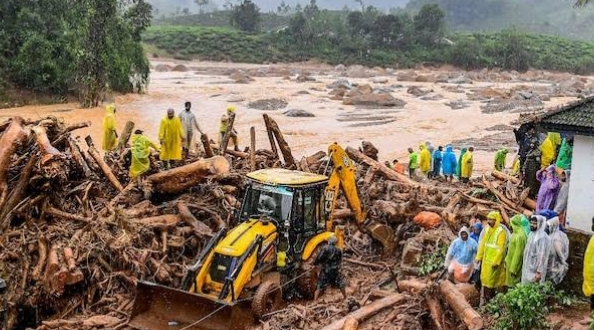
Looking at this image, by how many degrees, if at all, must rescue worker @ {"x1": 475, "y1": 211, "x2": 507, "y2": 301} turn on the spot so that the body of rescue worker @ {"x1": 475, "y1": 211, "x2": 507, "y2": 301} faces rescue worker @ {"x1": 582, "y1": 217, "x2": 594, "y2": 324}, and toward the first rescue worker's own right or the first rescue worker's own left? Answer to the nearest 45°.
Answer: approximately 90° to the first rescue worker's own left

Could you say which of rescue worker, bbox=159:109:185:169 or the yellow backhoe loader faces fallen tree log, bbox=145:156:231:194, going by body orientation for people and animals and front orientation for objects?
the rescue worker

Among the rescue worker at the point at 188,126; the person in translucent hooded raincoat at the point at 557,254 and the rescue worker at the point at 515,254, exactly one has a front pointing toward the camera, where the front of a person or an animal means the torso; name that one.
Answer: the rescue worker at the point at 188,126

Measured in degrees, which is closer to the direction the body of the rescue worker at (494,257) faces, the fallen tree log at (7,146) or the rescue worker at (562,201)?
the fallen tree log

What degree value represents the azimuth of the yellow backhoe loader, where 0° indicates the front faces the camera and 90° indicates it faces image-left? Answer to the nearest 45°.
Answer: approximately 45°

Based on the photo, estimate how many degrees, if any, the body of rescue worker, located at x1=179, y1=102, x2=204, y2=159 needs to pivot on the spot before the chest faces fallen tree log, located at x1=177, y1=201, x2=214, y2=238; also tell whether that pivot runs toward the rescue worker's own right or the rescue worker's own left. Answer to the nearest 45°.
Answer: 0° — they already face it

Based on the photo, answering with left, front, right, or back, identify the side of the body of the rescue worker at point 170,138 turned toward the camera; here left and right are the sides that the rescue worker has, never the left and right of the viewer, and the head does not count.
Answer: front

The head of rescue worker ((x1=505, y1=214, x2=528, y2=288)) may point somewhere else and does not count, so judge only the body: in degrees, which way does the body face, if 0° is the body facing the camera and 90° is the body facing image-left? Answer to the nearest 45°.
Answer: approximately 90°

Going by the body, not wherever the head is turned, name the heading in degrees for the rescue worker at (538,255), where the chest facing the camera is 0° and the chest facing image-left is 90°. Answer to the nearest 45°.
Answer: approximately 45°

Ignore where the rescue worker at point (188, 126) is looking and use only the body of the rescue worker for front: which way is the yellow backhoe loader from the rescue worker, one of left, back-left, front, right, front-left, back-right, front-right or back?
front

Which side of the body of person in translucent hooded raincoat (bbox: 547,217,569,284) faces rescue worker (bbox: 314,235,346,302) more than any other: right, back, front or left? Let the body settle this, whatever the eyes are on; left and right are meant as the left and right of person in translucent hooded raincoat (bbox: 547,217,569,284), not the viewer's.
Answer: front

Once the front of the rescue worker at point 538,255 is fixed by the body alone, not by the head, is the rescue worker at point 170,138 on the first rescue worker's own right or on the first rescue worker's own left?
on the first rescue worker's own right

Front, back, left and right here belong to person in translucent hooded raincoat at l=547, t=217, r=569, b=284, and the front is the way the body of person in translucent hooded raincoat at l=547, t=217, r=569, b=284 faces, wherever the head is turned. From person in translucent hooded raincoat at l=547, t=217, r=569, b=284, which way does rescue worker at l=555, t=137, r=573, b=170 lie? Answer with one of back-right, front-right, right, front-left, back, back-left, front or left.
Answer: right

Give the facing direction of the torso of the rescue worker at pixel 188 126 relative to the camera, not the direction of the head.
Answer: toward the camera

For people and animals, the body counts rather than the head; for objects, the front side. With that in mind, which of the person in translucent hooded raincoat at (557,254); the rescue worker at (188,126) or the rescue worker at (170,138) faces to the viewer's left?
the person in translucent hooded raincoat at (557,254)

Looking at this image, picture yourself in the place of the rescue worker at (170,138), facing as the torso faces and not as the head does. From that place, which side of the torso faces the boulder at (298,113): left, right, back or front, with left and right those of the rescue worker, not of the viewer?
back
